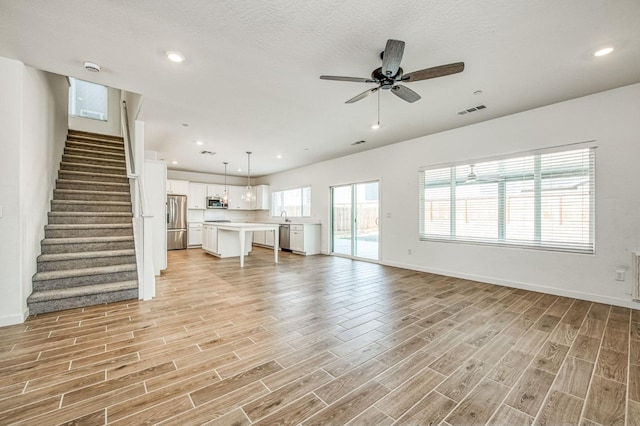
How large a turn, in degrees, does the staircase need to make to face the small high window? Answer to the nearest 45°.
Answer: approximately 180°

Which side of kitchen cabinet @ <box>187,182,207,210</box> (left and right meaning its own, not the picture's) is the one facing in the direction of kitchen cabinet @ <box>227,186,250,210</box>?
left

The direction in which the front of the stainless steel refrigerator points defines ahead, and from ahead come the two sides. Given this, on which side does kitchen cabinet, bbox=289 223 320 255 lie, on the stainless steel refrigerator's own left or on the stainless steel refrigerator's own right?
on the stainless steel refrigerator's own left

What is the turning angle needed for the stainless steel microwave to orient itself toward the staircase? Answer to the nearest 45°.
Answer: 0° — it already faces it

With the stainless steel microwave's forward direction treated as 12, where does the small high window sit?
The small high window is roughly at 2 o'clock from the stainless steel microwave.

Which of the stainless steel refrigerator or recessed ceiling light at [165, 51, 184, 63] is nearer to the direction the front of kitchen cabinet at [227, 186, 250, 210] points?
the recessed ceiling light

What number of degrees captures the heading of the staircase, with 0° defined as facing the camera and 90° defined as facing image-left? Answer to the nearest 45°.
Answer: approximately 0°

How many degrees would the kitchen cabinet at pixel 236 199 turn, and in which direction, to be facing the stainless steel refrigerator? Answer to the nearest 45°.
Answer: approximately 45° to its right

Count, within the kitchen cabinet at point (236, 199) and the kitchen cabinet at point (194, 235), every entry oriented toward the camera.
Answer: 2
